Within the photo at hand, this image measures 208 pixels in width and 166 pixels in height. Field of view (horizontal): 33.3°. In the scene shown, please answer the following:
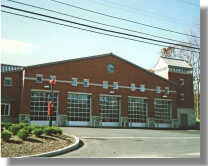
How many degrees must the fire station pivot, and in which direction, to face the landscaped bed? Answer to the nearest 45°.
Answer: approximately 45° to its right

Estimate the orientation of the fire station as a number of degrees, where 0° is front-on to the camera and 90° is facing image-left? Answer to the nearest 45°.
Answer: approximately 315°

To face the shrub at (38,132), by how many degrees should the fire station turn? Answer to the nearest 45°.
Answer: approximately 45° to its right

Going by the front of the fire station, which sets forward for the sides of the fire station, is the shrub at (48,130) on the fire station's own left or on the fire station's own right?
on the fire station's own right
